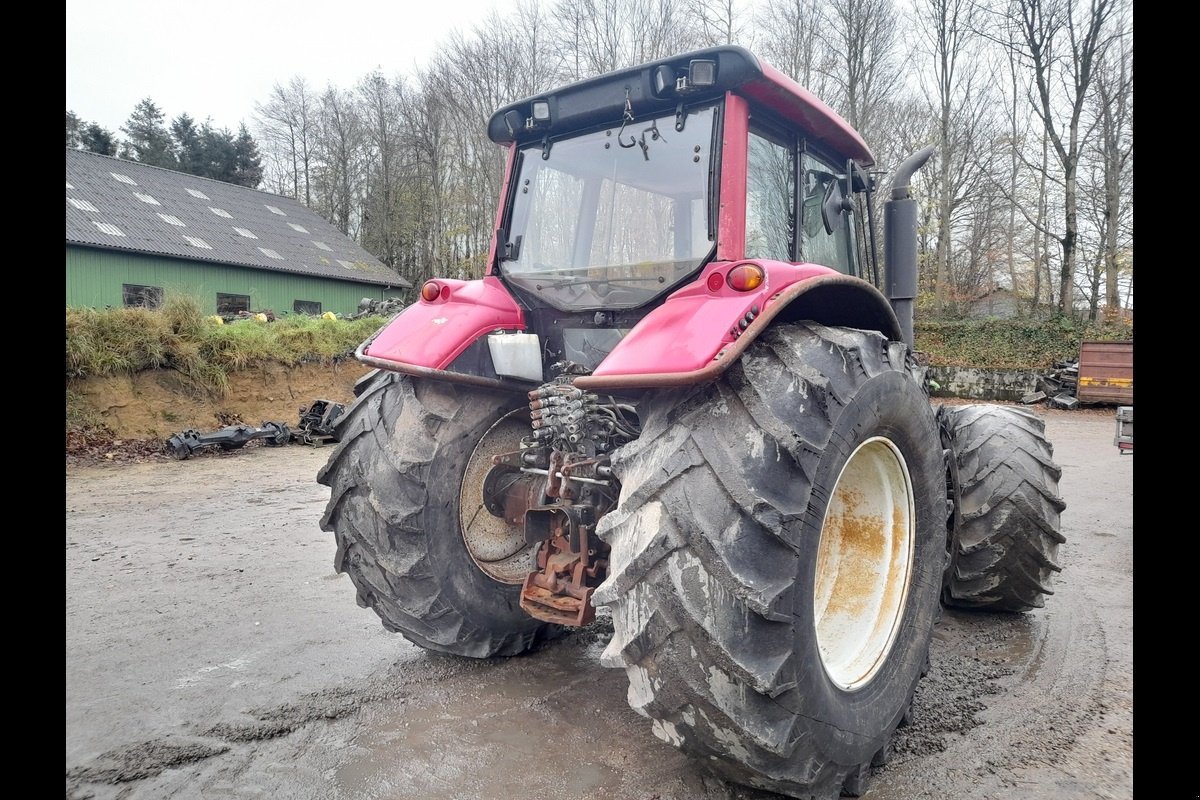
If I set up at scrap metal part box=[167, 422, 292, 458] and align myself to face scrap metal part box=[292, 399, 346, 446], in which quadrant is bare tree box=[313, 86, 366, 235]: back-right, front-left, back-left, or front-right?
front-left

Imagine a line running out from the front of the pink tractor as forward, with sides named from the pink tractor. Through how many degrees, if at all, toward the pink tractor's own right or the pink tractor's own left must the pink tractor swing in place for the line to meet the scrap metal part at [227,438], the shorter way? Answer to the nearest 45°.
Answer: approximately 90° to the pink tractor's own left

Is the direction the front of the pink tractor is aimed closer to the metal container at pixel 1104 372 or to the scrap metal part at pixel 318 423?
the metal container

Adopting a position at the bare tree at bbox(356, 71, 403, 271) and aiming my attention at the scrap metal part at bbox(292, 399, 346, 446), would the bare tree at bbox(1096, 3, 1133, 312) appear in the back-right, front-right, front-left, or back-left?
front-left

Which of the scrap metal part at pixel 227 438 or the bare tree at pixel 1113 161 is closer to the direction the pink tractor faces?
the bare tree

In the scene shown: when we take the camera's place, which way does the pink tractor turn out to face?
facing away from the viewer and to the right of the viewer

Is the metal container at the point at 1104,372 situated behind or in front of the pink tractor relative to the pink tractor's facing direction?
in front

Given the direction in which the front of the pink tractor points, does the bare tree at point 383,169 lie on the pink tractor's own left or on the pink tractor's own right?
on the pink tractor's own left

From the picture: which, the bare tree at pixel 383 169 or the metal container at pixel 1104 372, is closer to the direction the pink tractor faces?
the metal container
